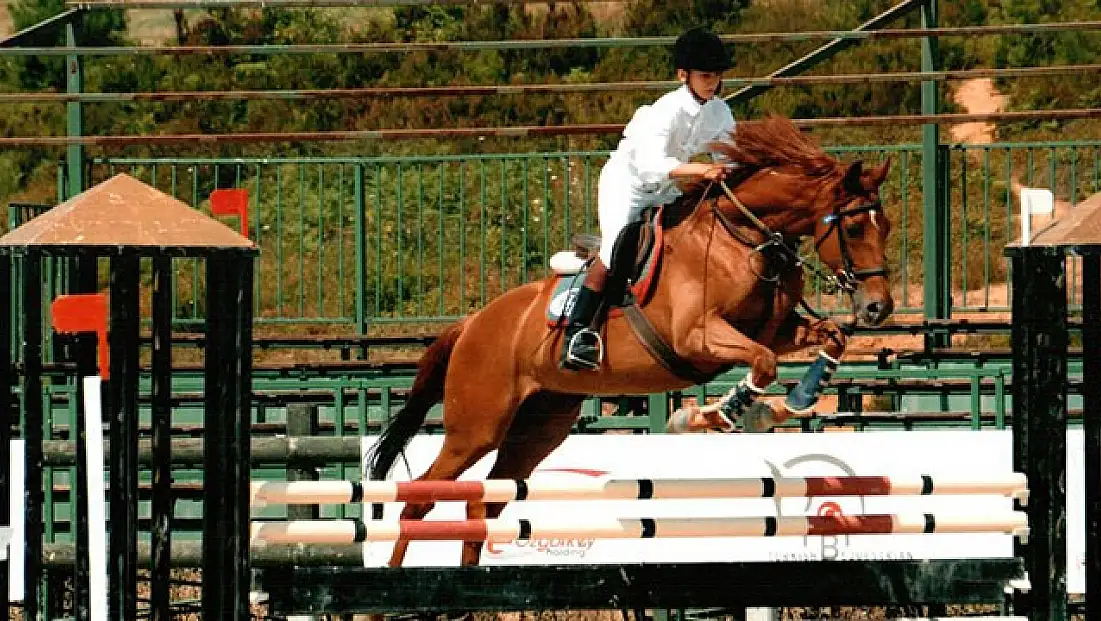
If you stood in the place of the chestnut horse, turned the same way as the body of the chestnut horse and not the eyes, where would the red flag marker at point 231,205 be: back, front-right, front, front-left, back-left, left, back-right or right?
back

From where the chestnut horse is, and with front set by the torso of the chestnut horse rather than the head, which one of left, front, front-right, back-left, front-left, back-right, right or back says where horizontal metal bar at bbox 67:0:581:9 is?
back-left

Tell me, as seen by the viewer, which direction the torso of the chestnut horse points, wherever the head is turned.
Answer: to the viewer's right

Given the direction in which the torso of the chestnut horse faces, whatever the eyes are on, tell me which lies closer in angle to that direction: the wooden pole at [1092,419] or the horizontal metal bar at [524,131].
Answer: the wooden pole
